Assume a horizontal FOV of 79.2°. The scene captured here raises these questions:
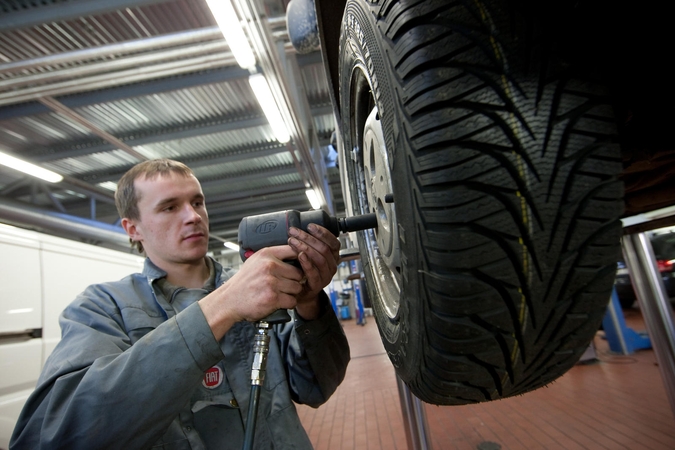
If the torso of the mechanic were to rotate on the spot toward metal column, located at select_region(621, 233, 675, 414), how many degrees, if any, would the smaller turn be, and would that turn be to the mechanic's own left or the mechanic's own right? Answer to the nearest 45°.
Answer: approximately 45° to the mechanic's own left

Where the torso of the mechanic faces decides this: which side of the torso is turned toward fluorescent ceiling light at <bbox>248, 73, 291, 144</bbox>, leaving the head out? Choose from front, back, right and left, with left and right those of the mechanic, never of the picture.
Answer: left

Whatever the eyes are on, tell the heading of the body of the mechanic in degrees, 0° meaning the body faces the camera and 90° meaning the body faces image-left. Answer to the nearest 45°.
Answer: approximately 315°

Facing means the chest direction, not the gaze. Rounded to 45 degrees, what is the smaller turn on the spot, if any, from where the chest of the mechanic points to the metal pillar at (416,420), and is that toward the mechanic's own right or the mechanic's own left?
approximately 90° to the mechanic's own left

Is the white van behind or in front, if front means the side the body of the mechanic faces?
behind
